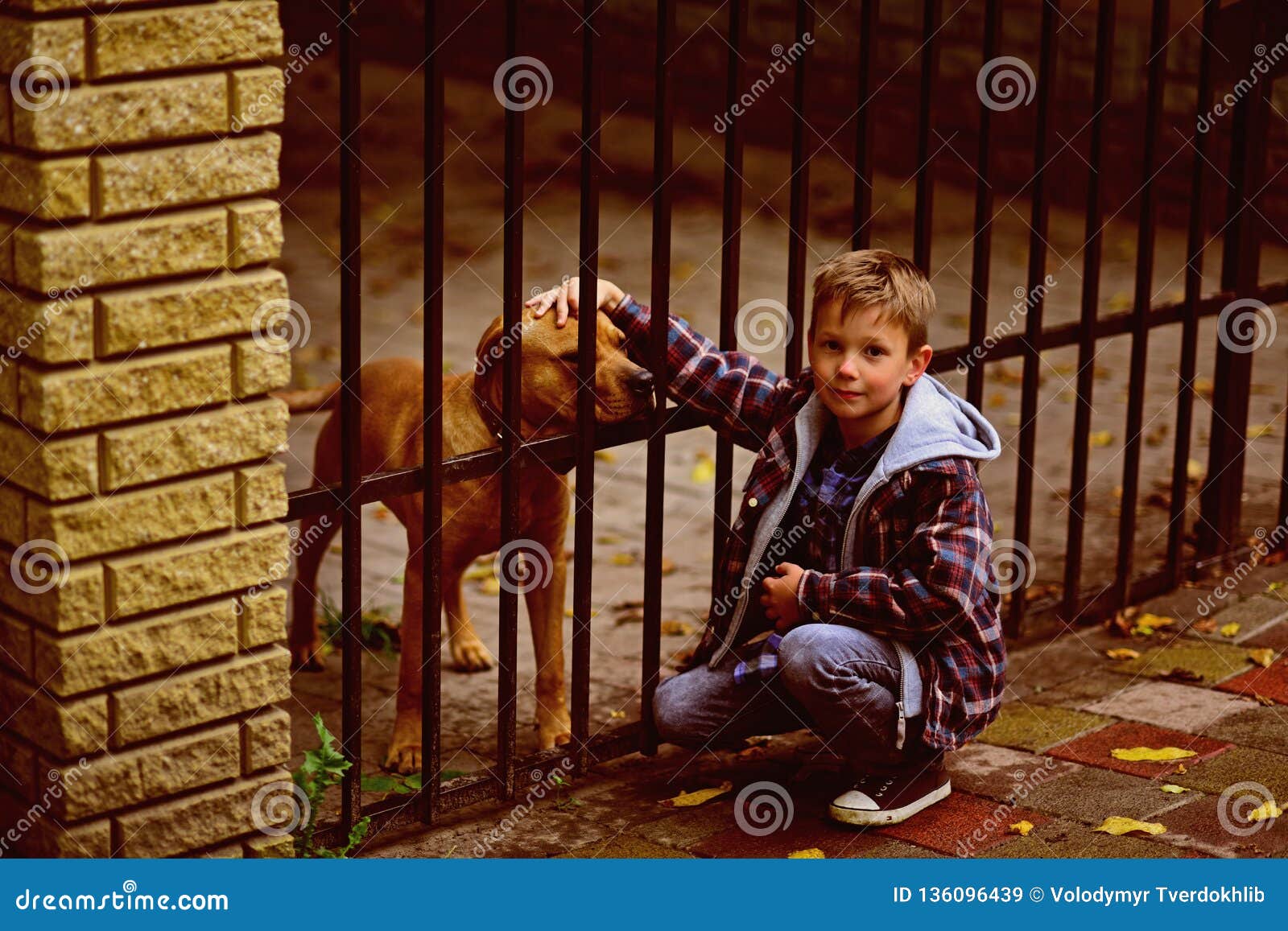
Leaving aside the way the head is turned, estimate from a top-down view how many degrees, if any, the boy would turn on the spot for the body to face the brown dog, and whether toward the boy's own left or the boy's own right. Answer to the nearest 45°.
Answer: approximately 90° to the boy's own right

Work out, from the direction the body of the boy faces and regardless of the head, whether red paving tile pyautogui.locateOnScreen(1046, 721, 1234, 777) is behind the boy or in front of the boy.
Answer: behind

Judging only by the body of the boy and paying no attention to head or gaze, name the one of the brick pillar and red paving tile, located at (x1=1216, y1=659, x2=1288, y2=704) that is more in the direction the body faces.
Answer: the brick pillar

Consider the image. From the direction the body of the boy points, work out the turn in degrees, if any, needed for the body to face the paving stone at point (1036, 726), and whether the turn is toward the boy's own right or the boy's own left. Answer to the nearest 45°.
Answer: approximately 180°

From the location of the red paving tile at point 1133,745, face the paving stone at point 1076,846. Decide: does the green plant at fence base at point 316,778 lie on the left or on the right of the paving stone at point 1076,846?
right

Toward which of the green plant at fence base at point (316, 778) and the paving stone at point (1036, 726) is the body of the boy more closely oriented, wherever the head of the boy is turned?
the green plant at fence base

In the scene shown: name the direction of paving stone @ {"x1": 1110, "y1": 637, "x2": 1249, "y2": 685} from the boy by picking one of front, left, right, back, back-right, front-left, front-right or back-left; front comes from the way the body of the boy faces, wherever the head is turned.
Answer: back

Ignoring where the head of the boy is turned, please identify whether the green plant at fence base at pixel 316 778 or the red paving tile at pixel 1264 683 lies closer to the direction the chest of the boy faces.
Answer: the green plant at fence base

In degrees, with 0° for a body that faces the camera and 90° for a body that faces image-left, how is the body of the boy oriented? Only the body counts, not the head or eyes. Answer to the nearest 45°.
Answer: approximately 45°
